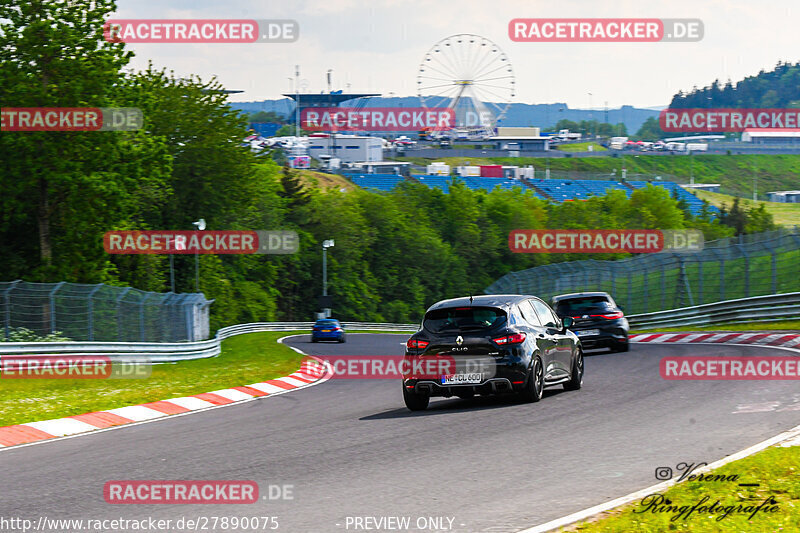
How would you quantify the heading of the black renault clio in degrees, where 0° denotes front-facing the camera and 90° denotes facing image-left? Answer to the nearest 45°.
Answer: approximately 225°

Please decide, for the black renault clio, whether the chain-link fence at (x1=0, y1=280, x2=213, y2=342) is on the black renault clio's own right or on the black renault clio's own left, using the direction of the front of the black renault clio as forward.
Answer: on the black renault clio's own left

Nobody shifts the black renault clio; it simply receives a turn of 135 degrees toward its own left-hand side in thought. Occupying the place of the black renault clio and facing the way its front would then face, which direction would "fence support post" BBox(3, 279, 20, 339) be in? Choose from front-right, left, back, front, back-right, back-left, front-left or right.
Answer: front-right

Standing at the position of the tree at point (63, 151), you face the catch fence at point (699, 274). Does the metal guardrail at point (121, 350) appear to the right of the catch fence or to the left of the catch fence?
right

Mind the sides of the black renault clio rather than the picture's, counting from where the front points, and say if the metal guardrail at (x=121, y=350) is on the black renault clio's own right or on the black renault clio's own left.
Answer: on the black renault clio's own left

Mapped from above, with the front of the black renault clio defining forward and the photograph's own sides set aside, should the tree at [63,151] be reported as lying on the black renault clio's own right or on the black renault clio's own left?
on the black renault clio's own left

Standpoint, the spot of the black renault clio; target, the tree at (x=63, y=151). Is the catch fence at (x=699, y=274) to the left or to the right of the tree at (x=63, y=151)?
right
